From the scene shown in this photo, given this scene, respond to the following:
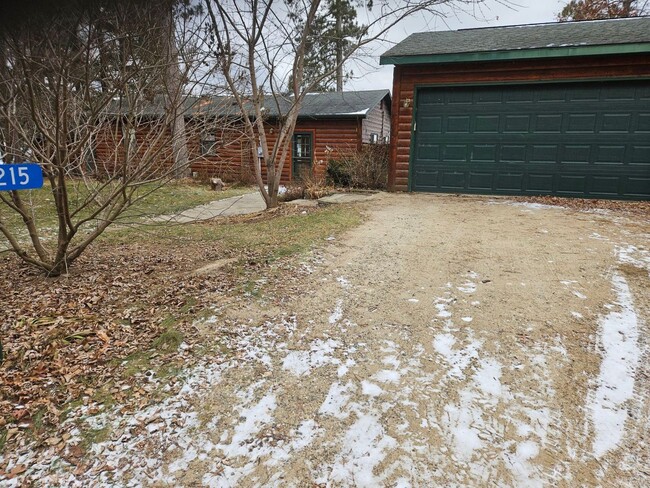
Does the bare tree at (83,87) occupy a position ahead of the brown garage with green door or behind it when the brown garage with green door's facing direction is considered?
ahead

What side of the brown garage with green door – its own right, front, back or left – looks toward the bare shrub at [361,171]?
right

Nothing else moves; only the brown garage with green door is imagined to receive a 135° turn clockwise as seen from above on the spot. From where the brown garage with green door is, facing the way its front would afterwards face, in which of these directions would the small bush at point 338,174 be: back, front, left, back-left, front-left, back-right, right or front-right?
front-left

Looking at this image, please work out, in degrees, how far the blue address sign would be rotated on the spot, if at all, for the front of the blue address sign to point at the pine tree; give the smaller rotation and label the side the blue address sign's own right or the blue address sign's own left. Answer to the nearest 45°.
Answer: approximately 135° to the blue address sign's own left

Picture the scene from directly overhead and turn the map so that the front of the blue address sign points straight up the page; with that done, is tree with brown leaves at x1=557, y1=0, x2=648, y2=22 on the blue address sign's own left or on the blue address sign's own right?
on the blue address sign's own left

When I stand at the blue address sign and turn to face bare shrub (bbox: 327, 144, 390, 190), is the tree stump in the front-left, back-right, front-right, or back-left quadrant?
front-left

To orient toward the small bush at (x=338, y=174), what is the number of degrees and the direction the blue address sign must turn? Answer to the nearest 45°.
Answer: approximately 135° to its left

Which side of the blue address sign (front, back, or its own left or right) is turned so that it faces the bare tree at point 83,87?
back

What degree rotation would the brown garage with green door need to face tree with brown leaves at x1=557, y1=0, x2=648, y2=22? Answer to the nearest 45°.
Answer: approximately 180°

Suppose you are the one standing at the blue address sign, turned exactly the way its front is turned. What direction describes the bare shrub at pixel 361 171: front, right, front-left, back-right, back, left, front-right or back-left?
back-left

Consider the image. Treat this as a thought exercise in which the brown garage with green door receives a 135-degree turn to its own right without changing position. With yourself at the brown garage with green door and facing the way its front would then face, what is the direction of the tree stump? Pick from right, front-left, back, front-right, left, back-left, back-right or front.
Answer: front-left

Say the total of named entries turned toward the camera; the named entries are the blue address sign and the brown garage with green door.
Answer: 2

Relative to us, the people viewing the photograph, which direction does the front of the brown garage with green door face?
facing the viewer

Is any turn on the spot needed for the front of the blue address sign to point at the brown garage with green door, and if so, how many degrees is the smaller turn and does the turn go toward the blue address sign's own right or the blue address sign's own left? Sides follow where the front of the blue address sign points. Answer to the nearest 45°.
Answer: approximately 90° to the blue address sign's own left
